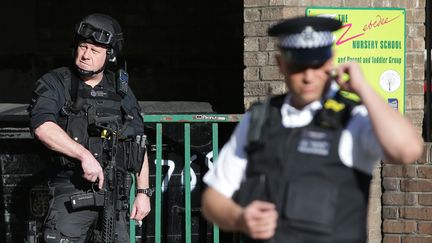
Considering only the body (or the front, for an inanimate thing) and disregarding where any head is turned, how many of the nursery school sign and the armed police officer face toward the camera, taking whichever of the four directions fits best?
2

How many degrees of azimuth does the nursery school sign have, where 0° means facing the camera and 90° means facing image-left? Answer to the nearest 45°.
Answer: approximately 0°

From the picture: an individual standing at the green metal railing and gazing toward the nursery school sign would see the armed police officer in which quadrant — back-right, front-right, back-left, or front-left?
back-right

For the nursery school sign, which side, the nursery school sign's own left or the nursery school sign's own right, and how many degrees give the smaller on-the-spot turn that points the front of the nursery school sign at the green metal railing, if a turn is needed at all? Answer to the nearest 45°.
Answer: approximately 90° to the nursery school sign's own right

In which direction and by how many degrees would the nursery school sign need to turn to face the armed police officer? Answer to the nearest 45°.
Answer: approximately 45° to its right

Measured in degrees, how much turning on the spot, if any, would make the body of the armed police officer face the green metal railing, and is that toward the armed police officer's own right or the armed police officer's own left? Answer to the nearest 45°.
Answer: approximately 135° to the armed police officer's own left

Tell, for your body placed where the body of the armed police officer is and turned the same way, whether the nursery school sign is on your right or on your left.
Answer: on your left

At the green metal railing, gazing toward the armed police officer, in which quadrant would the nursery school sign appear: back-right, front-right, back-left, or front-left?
back-left

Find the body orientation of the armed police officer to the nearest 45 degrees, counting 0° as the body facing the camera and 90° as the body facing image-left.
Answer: approximately 0°
